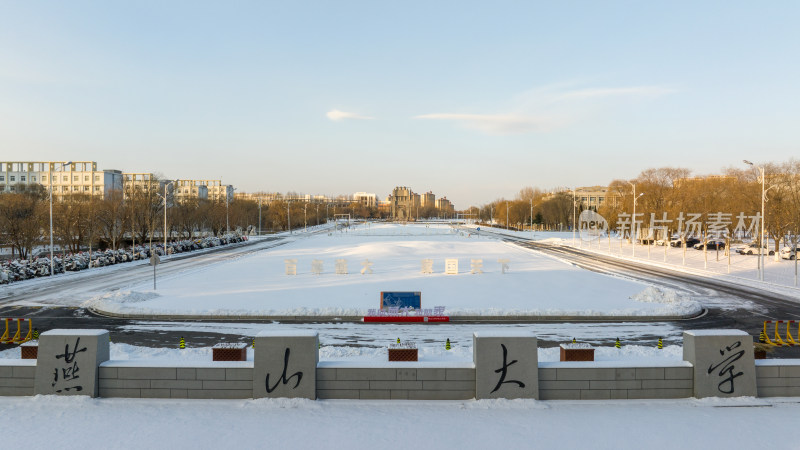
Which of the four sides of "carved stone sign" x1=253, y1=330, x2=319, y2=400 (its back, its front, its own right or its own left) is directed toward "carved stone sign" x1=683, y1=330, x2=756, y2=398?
left

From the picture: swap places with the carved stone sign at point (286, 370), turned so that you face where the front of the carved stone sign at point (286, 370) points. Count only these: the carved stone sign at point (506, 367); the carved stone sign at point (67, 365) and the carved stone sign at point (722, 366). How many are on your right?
1

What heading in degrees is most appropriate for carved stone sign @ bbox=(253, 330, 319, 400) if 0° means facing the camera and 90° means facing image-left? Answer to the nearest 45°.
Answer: approximately 0°

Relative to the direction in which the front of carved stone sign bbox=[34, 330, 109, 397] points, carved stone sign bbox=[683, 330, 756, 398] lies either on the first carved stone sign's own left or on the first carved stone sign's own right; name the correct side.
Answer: on the first carved stone sign's own left

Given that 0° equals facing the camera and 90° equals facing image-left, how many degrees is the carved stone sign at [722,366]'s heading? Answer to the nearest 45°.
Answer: approximately 0°

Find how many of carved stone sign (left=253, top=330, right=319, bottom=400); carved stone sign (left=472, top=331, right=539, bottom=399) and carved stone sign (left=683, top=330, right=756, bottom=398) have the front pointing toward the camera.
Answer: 3

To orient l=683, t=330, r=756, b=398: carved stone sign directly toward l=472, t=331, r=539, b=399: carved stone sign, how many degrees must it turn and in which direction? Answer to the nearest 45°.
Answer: approximately 45° to its right

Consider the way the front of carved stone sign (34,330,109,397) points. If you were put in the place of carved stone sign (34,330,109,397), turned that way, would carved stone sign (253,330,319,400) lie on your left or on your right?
on your left

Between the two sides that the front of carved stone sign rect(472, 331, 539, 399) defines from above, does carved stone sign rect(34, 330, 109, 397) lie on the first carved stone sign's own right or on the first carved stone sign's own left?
on the first carved stone sign's own right

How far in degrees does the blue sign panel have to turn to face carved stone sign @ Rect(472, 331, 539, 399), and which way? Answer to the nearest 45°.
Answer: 0° — it already faces it
